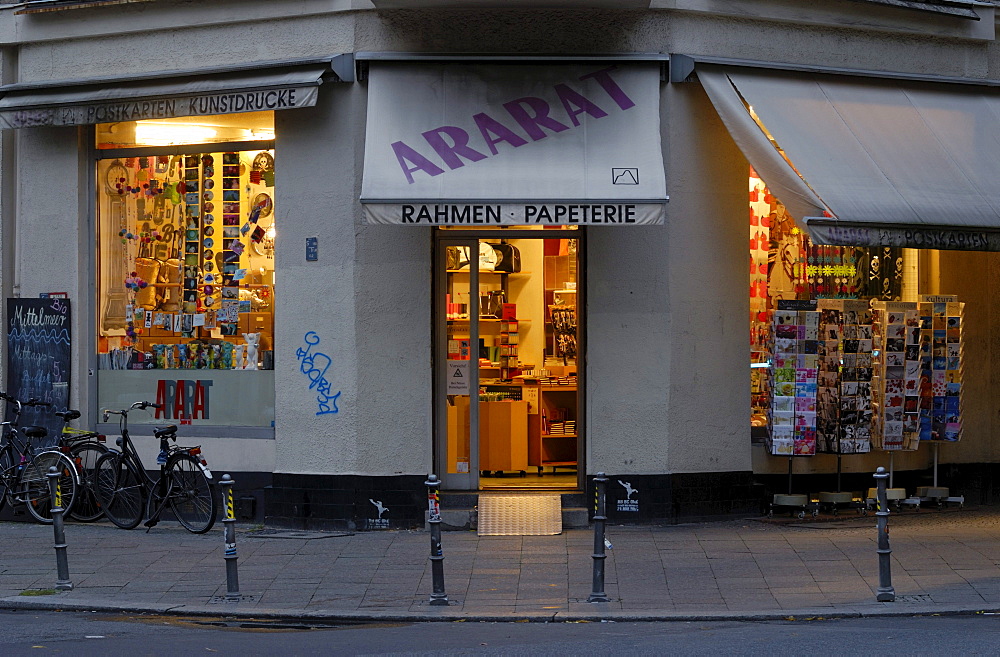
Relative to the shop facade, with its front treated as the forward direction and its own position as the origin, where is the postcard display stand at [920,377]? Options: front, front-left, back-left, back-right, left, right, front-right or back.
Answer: left

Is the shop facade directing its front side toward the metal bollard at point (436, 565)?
yes

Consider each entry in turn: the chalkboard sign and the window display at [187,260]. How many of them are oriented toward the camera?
2

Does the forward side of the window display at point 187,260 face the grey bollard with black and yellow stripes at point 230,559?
yes

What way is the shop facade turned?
toward the camera

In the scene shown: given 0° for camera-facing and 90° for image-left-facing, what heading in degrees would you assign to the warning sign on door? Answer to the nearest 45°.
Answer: approximately 0°

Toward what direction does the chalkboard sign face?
toward the camera

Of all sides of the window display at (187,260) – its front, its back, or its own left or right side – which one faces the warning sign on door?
left

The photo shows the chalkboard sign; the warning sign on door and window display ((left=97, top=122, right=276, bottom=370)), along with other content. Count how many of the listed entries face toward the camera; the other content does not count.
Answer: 3
